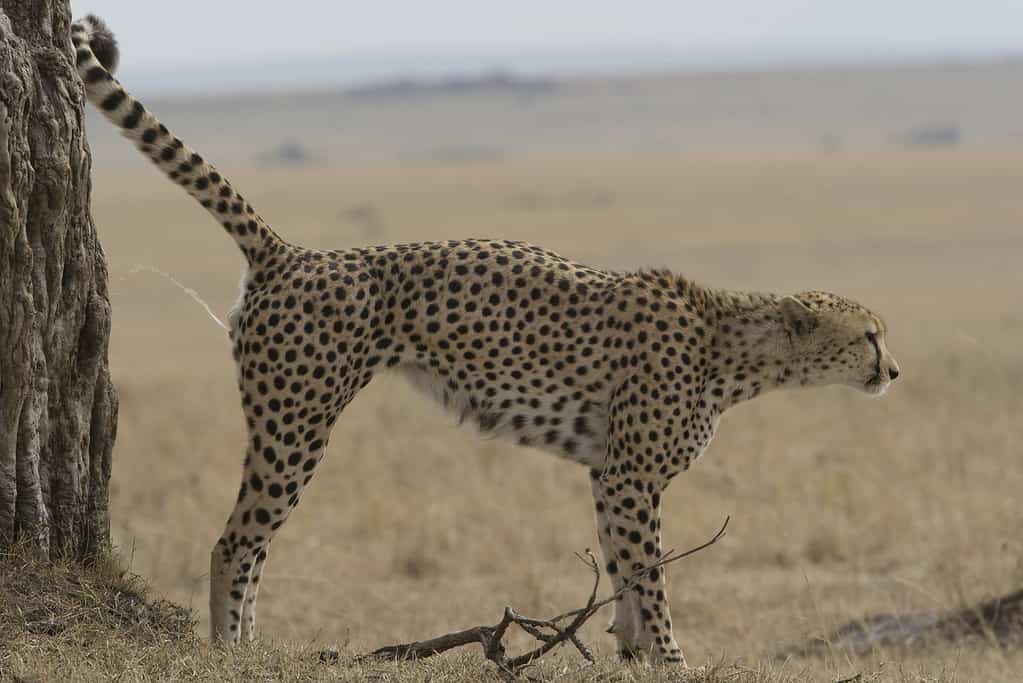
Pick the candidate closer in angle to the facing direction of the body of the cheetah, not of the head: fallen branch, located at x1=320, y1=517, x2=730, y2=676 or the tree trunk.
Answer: the fallen branch

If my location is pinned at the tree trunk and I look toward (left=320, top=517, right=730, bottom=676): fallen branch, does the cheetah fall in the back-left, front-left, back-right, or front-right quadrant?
front-left

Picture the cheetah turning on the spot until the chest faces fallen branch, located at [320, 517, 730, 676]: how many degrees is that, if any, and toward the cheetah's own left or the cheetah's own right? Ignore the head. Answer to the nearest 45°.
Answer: approximately 90° to the cheetah's own right

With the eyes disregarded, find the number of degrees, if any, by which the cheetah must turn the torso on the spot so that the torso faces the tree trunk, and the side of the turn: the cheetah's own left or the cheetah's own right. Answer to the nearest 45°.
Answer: approximately 180°

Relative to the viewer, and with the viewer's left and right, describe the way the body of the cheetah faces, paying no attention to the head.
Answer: facing to the right of the viewer

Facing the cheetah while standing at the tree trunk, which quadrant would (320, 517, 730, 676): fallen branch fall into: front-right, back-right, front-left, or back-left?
front-right
